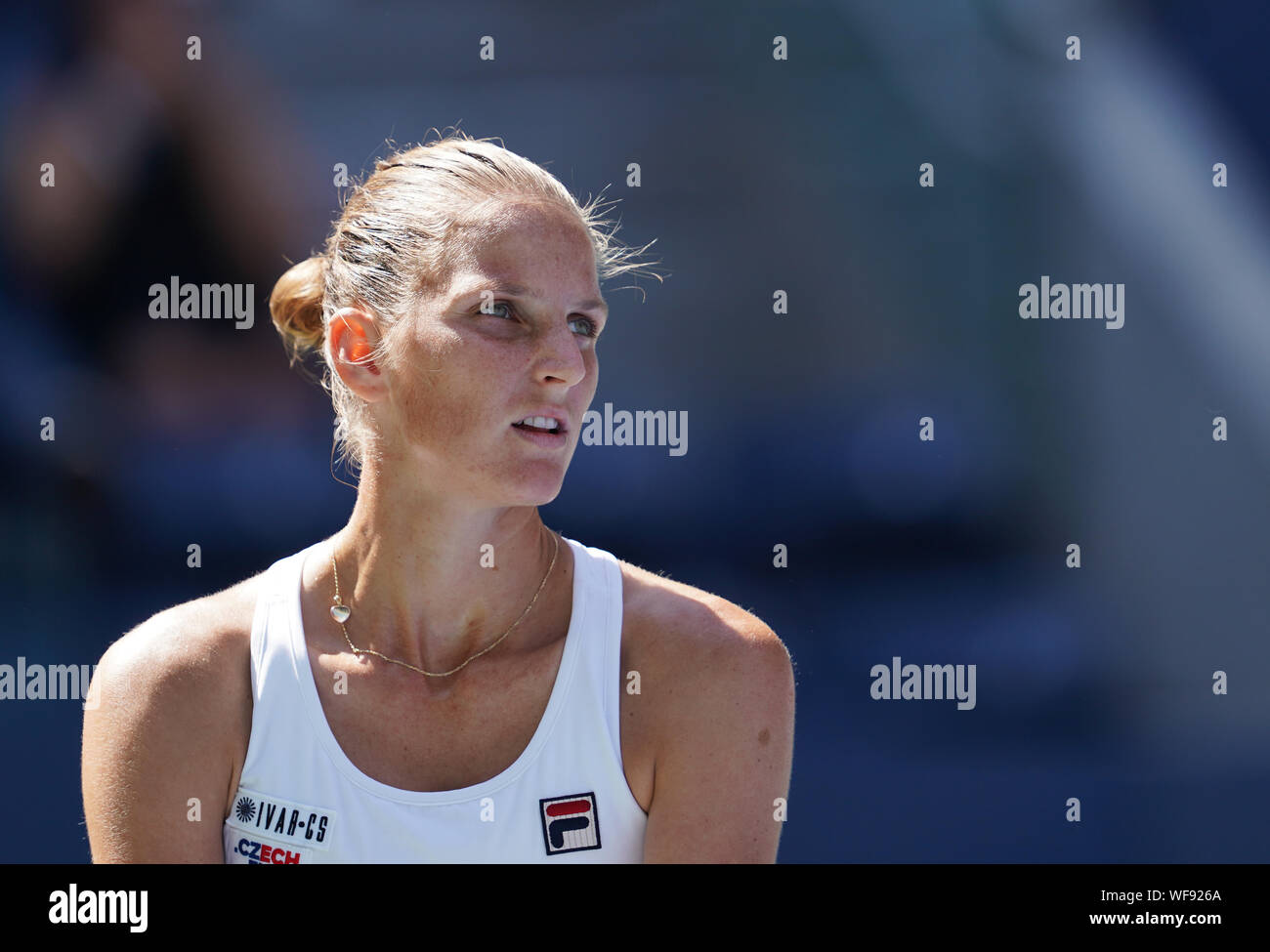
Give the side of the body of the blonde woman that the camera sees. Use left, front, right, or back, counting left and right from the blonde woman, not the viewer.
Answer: front

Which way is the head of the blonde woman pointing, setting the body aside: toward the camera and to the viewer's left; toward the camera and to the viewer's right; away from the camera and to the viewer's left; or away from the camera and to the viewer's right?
toward the camera and to the viewer's right
